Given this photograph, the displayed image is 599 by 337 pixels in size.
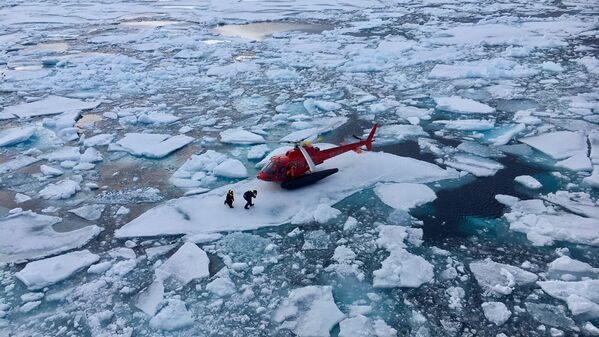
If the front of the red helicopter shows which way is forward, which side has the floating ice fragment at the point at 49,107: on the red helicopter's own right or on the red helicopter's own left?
on the red helicopter's own right

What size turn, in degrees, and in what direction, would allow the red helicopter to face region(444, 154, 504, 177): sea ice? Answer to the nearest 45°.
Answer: approximately 135° to its left

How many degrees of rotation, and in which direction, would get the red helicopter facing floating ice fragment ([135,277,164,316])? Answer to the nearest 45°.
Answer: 0° — it already faces it

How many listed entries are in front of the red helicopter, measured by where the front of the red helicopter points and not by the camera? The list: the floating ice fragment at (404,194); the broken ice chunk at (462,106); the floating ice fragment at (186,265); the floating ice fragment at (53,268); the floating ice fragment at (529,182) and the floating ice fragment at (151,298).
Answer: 3

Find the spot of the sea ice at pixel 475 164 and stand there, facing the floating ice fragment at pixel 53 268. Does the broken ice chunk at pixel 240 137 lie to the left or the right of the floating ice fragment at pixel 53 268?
right

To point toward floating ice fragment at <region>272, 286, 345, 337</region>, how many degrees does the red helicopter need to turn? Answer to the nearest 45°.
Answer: approximately 45° to its left

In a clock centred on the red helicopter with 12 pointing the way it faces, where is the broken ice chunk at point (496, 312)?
The broken ice chunk is roughly at 9 o'clock from the red helicopter.

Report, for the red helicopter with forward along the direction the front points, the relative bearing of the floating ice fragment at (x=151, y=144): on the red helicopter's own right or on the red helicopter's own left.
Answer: on the red helicopter's own right

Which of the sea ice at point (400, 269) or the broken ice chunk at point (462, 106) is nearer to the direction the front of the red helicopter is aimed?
the sea ice

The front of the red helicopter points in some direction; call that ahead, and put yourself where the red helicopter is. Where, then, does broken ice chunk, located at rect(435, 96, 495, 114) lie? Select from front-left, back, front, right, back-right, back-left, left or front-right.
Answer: back

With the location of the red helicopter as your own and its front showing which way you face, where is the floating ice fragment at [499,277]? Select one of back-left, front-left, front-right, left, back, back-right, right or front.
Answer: left

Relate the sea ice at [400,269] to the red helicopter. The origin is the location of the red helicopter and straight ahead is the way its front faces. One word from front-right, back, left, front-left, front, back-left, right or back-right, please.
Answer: left

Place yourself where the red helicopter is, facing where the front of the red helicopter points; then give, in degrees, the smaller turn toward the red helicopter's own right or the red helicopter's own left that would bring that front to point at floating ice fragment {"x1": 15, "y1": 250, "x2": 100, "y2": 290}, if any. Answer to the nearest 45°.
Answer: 0° — it already faces it

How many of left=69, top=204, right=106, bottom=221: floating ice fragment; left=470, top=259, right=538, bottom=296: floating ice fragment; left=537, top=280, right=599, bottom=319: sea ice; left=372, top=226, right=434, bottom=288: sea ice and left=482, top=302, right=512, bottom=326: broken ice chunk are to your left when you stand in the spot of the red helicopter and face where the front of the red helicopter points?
4

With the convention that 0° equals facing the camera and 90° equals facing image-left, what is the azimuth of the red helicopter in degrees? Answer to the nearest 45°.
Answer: approximately 45°

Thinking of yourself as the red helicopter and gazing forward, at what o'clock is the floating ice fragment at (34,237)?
The floating ice fragment is roughly at 1 o'clock from the red helicopter.
